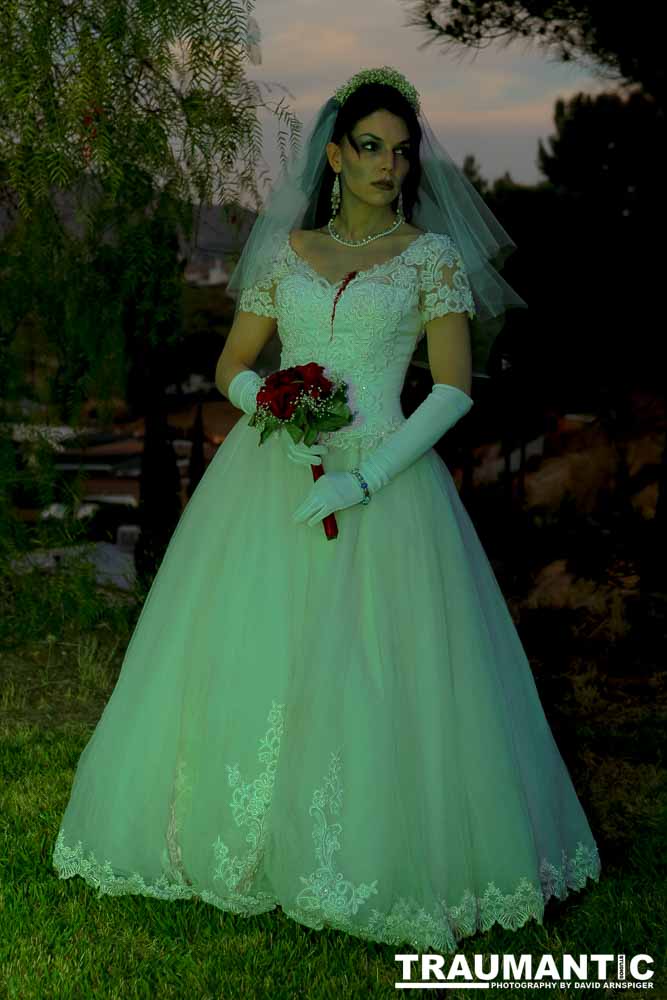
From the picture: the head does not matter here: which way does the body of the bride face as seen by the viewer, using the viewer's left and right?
facing the viewer

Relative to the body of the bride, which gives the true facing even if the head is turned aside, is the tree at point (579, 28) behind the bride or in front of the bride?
behind

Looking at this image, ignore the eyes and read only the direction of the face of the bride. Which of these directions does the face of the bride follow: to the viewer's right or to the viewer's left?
to the viewer's right

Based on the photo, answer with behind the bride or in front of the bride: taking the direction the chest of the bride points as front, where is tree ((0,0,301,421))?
behind

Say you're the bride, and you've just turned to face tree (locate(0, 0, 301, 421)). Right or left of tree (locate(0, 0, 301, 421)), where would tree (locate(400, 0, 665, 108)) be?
right

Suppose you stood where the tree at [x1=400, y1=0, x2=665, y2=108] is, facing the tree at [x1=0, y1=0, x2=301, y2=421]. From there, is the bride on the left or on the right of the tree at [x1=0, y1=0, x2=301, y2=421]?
left
